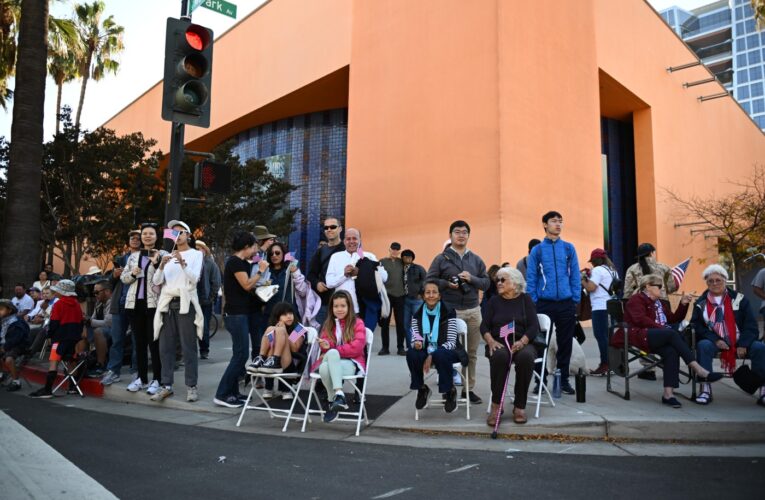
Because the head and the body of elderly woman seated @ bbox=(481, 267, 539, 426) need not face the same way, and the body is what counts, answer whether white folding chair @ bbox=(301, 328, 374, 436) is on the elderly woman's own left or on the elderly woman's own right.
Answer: on the elderly woman's own right

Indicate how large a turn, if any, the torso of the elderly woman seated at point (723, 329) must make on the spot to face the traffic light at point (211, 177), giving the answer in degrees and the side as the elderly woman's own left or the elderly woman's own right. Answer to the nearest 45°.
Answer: approximately 45° to the elderly woman's own right

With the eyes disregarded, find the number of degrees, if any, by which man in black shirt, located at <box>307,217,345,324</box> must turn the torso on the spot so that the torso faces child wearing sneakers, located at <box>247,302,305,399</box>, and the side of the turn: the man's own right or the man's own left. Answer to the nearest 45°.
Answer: approximately 45° to the man's own right

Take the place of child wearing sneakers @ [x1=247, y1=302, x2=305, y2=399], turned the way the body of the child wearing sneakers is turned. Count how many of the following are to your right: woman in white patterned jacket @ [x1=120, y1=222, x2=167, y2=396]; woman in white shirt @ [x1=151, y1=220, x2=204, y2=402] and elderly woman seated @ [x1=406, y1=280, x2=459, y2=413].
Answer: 2

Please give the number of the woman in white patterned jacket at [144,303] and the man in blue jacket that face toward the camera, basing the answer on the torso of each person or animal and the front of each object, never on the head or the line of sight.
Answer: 2

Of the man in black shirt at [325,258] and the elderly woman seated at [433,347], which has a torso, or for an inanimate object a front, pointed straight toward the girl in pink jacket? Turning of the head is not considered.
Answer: the man in black shirt

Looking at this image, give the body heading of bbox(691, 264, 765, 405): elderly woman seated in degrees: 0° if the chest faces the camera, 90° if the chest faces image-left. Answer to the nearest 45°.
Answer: approximately 0°

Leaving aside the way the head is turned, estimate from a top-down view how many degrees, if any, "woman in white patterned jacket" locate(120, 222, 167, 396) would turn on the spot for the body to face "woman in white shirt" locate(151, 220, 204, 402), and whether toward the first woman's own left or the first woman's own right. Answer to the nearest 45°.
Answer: approximately 45° to the first woman's own left

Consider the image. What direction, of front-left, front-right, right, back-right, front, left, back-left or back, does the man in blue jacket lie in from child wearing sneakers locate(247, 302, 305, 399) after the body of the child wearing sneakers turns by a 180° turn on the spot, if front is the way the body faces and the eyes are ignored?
front-right

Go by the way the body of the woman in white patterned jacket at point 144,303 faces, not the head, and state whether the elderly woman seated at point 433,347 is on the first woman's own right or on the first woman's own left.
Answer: on the first woman's own left

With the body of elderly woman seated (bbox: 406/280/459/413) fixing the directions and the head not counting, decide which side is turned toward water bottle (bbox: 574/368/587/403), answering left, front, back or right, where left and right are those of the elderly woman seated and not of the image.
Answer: left
